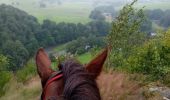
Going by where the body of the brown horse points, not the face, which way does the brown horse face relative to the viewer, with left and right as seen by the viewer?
facing away from the viewer
